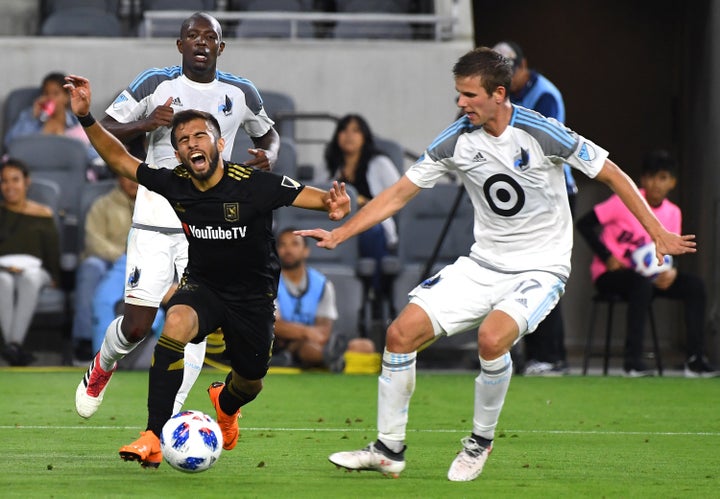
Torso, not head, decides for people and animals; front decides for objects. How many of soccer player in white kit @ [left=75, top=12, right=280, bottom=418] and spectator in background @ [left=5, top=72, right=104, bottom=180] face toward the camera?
2

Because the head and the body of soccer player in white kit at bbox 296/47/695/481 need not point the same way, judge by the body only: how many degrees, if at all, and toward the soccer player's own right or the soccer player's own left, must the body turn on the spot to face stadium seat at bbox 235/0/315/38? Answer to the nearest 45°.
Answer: approximately 135° to the soccer player's own right

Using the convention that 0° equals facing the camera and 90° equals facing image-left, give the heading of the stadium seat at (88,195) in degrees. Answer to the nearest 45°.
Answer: approximately 0°

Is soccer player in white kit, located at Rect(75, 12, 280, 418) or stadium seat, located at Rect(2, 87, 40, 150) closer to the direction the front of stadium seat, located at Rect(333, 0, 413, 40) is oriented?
the soccer player in white kit

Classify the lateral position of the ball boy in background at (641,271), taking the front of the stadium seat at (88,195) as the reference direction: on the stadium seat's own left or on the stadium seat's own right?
on the stadium seat's own left

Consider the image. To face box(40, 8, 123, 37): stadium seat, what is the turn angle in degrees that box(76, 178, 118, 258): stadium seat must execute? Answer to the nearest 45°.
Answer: approximately 180°

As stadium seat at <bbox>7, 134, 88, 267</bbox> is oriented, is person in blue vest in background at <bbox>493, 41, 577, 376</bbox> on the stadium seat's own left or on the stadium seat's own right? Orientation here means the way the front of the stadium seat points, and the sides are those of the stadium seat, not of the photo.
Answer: on the stadium seat's own left

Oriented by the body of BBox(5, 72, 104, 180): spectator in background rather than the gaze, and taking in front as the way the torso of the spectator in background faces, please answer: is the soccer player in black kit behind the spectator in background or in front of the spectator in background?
in front

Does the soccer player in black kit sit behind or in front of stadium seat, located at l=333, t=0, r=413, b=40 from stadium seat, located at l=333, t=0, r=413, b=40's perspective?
in front
